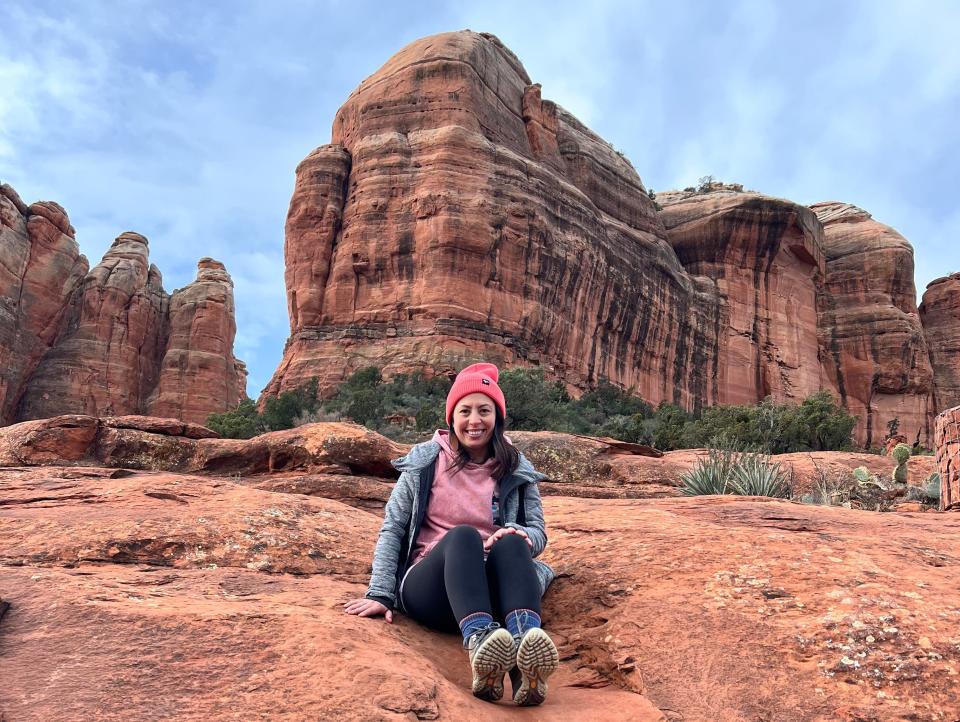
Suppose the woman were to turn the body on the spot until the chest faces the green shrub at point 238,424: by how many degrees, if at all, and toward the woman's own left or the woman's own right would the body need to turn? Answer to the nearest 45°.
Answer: approximately 180°

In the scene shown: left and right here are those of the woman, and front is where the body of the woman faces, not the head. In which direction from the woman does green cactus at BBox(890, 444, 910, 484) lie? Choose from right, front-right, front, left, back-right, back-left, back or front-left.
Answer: back-left

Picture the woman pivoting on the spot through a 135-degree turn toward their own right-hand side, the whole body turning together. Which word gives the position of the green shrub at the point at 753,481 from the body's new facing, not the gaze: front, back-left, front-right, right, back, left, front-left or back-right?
right

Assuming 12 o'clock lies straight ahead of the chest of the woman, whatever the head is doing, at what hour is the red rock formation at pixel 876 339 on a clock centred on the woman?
The red rock formation is roughly at 7 o'clock from the woman.

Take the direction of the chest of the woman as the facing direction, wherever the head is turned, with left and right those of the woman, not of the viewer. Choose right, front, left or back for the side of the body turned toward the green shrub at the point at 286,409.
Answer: back

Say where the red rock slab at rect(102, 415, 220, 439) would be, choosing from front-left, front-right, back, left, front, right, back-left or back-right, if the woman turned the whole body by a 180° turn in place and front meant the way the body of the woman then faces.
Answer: front-left

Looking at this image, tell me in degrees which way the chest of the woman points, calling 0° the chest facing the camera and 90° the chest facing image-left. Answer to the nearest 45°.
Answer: approximately 0°
